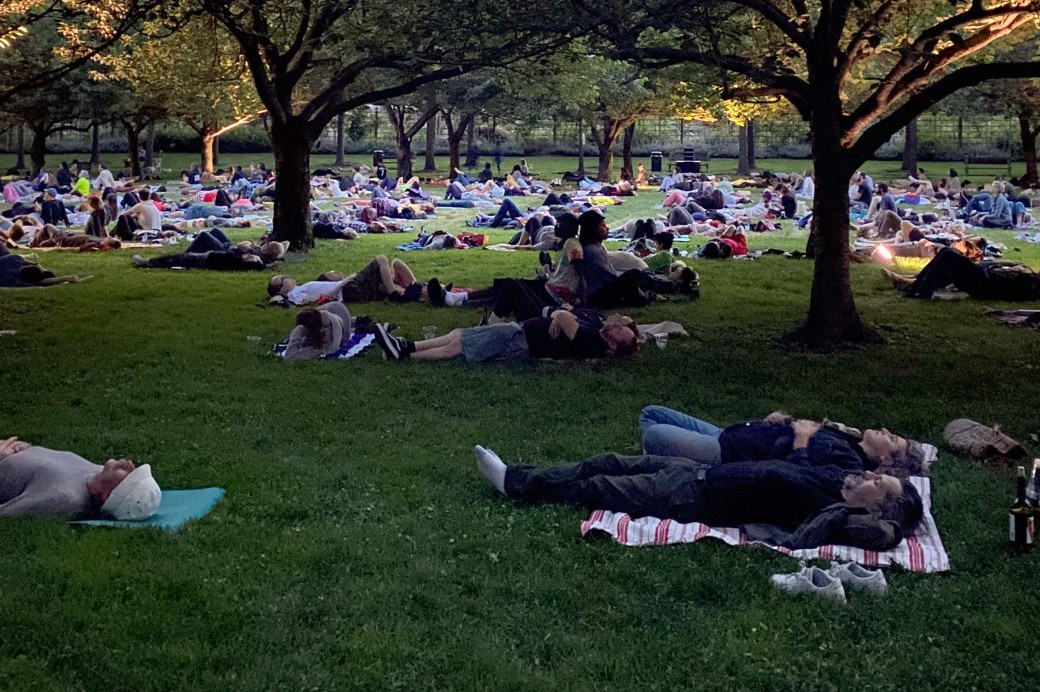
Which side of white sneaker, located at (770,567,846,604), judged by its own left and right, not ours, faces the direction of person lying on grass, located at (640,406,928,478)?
right

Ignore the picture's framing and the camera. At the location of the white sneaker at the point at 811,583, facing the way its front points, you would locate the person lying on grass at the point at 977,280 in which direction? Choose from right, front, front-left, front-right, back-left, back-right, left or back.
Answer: right

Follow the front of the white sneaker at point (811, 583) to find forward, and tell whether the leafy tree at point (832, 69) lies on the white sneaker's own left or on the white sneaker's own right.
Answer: on the white sneaker's own right

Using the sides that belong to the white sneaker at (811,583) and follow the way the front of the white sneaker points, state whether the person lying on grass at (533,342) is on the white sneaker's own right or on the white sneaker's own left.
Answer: on the white sneaker's own right

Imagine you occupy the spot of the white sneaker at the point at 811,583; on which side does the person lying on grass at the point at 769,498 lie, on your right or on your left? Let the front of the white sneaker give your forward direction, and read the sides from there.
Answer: on your right

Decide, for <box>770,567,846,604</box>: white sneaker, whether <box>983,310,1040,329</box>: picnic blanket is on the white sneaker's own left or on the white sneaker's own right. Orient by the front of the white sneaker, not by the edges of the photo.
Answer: on the white sneaker's own right

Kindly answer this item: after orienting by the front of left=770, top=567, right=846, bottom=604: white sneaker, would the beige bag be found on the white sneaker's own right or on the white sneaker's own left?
on the white sneaker's own right

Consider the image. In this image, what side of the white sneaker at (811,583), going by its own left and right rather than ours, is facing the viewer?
left
